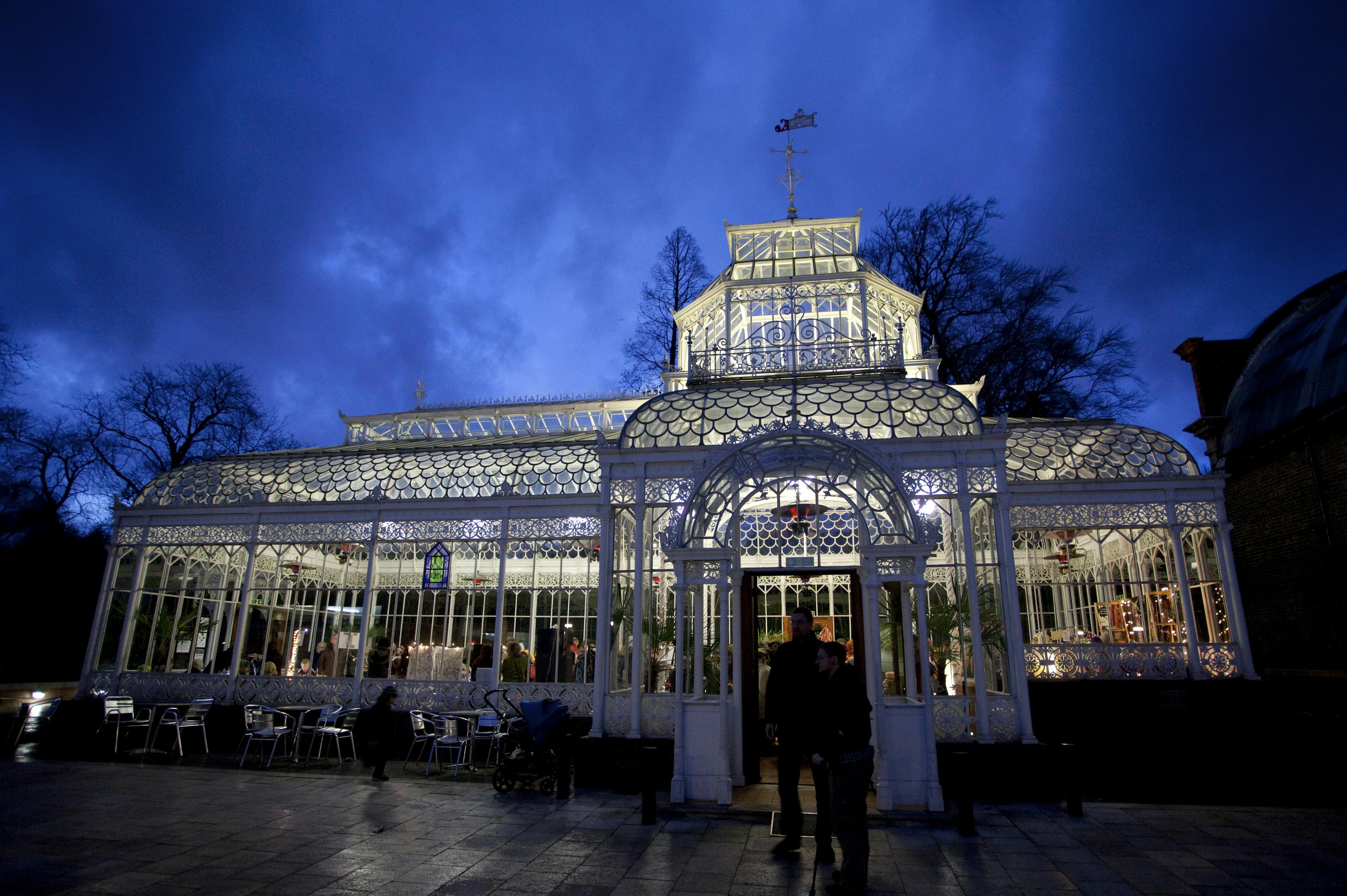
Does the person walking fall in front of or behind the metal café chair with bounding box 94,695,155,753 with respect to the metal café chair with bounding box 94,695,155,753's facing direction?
in front

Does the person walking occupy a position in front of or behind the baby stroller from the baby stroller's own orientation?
behind

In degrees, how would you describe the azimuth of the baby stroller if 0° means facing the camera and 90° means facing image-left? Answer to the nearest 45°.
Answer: approximately 270°

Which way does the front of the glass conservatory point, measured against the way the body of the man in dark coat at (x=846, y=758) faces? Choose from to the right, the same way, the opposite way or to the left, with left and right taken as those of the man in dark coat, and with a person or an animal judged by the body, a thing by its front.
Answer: to the left

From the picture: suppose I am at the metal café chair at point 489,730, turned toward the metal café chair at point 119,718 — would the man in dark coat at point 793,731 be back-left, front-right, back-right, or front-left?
back-left

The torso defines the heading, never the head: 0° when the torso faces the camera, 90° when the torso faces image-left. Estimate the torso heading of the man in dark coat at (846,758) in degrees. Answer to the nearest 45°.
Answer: approximately 90°
